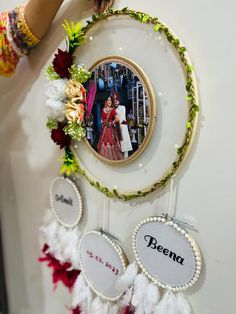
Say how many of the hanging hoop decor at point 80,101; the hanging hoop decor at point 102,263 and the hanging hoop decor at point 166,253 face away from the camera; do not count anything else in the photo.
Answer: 0

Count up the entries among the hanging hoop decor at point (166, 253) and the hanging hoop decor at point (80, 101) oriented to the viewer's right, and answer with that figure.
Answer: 0
